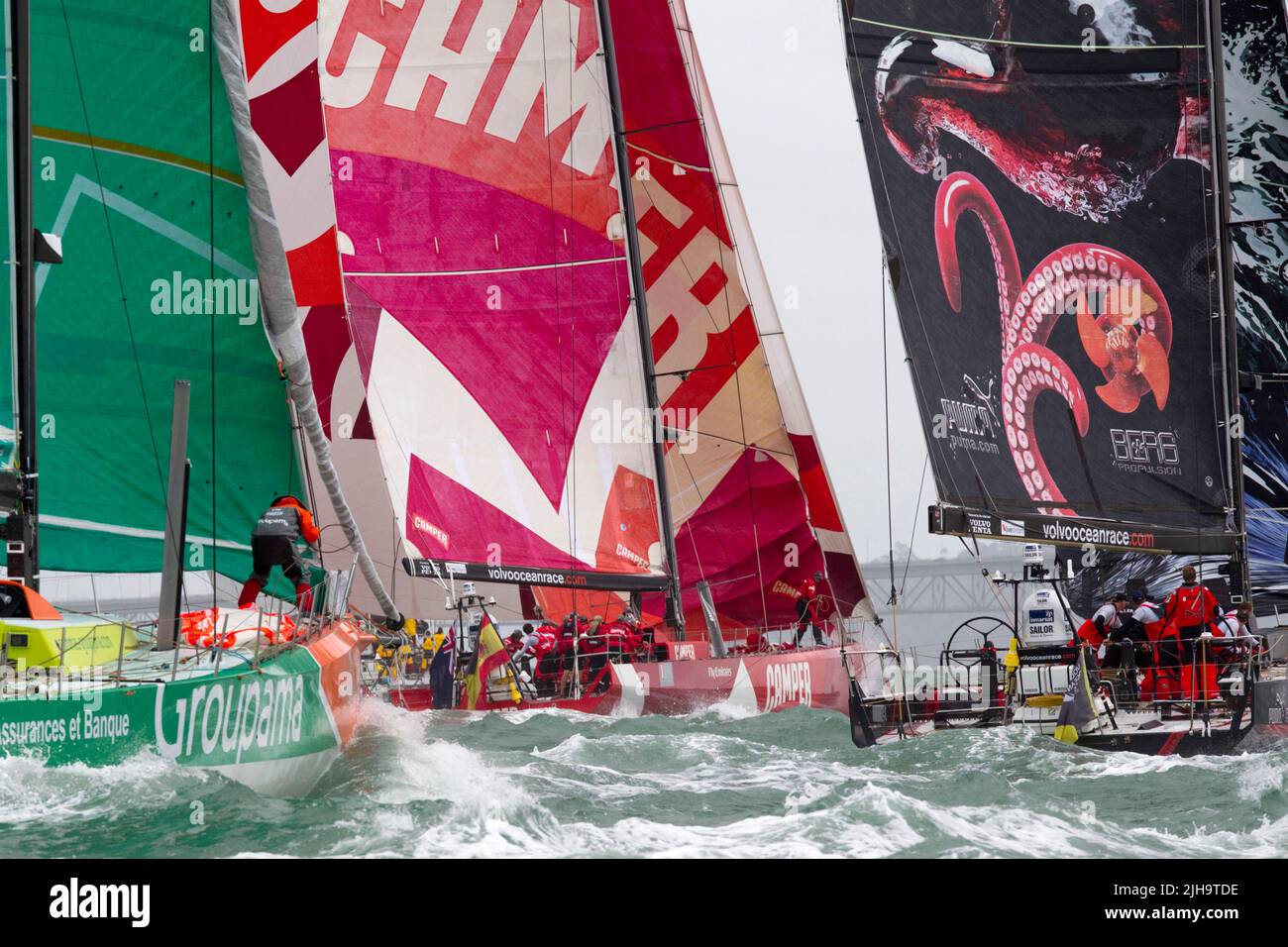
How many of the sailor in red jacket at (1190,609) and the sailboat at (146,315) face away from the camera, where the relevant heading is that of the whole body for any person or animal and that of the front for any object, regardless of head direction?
1

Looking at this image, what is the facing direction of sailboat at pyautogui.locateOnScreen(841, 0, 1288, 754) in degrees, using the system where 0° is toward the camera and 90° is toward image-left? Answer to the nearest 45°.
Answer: approximately 225°

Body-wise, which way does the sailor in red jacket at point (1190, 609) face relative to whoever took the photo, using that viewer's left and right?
facing away from the viewer

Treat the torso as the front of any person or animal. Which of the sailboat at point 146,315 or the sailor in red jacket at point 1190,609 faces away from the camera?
the sailor in red jacket

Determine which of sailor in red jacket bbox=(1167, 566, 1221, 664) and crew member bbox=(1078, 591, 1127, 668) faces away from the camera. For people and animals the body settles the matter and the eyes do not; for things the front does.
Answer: the sailor in red jacket

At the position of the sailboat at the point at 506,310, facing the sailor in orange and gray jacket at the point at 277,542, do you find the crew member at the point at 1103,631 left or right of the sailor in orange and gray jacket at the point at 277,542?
left

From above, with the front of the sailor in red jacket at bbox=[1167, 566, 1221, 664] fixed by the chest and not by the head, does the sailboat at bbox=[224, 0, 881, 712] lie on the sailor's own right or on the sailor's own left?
on the sailor's own left

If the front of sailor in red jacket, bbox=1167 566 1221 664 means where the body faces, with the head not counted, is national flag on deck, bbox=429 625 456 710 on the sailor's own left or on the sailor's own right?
on the sailor's own left

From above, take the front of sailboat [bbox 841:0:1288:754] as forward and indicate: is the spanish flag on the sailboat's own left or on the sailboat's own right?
on the sailboat's own left

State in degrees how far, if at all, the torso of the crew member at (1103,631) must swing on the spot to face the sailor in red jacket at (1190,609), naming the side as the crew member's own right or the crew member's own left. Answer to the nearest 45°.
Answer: approximately 45° to the crew member's own right

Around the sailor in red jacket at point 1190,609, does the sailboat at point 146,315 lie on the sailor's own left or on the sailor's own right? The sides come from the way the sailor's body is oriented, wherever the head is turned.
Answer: on the sailor's own left
